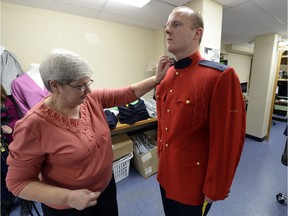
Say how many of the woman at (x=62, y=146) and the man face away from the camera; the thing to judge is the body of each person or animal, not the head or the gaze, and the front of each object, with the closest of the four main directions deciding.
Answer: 0

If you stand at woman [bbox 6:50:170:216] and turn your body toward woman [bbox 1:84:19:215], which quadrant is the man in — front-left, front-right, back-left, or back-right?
back-right

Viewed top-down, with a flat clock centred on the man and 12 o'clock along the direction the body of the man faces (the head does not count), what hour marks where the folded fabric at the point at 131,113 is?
The folded fabric is roughly at 3 o'clock from the man.

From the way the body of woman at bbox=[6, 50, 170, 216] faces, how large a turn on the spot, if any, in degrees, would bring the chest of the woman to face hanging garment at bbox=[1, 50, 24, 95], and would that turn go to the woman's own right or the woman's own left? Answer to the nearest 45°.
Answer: approximately 180°

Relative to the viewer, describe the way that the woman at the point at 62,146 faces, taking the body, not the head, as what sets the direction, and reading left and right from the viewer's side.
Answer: facing the viewer and to the right of the viewer

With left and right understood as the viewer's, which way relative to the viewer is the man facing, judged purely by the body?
facing the viewer and to the left of the viewer

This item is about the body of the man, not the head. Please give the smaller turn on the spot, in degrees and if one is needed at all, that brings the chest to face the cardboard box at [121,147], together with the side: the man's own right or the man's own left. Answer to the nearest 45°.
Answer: approximately 90° to the man's own right

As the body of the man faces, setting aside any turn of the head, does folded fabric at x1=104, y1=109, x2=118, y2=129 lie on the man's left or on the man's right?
on the man's right

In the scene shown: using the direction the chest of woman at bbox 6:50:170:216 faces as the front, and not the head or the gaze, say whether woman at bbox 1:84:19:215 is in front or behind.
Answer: behind

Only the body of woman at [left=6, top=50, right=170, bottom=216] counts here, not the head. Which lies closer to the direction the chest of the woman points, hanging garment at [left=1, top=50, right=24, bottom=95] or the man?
the man

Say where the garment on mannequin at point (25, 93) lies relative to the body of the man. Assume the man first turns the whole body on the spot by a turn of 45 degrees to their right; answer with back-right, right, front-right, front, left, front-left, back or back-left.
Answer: front

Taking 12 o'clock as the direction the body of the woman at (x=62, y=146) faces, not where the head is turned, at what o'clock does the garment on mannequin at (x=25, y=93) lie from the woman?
The garment on mannequin is roughly at 7 o'clock from the woman.

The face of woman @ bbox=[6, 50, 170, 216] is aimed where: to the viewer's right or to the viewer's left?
to the viewer's right

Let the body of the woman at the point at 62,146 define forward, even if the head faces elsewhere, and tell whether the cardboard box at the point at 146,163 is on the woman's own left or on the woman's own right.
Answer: on the woman's own left
